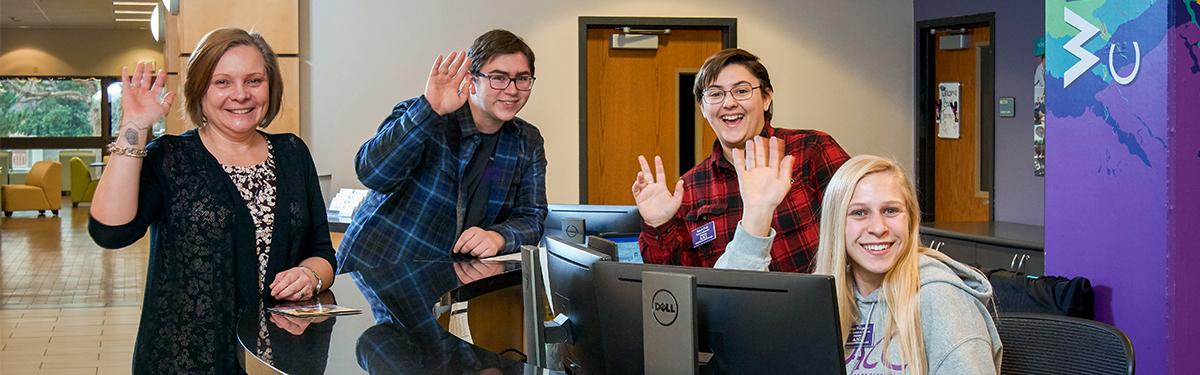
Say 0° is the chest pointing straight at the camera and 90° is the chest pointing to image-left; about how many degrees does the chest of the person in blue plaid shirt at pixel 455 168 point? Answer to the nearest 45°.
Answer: approximately 315°

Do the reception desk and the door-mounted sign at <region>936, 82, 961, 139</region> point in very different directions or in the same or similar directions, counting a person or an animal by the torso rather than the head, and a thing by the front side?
same or similar directions

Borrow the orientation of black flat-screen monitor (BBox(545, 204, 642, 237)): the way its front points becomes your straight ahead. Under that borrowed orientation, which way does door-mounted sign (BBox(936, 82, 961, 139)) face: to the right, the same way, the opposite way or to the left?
the opposite way

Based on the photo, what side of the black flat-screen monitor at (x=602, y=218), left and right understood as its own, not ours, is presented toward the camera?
back

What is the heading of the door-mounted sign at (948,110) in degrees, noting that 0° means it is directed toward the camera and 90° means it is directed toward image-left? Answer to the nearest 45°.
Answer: approximately 0°

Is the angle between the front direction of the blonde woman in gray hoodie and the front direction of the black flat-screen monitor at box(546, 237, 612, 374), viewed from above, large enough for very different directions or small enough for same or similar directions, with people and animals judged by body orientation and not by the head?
very different directions

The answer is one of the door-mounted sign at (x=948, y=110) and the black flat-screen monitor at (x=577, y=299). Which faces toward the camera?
the door-mounted sign

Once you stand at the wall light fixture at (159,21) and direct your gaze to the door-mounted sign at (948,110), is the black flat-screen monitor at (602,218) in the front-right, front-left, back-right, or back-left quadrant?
front-right

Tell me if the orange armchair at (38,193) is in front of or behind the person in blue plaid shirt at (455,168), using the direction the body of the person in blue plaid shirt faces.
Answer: behind

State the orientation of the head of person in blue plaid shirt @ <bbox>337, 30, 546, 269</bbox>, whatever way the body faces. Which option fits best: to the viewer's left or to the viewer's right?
to the viewer's right

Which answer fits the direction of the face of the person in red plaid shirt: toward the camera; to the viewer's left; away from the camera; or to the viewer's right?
toward the camera

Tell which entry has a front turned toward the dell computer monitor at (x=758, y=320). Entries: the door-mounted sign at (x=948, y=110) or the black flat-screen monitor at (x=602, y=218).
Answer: the door-mounted sign

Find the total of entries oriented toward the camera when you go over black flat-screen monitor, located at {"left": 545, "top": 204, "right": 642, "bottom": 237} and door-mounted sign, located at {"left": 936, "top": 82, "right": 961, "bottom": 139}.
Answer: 1

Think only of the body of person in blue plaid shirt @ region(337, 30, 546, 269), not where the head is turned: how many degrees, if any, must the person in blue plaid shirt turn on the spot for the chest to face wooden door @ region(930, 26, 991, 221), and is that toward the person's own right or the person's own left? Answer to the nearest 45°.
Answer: approximately 90° to the person's own left

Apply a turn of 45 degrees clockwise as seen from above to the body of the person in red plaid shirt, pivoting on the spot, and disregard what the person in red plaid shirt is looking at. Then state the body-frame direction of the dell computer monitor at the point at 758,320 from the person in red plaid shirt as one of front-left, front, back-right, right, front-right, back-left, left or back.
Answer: front-left

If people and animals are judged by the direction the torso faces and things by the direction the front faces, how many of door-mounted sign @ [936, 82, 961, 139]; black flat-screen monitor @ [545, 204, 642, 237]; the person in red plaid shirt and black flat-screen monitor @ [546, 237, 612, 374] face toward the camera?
2

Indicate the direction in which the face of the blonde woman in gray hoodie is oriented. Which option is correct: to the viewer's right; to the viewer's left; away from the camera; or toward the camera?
toward the camera

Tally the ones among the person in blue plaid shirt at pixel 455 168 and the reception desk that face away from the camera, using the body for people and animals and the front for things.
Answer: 0

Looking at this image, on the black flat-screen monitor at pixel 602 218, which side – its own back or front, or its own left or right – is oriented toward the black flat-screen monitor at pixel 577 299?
back
